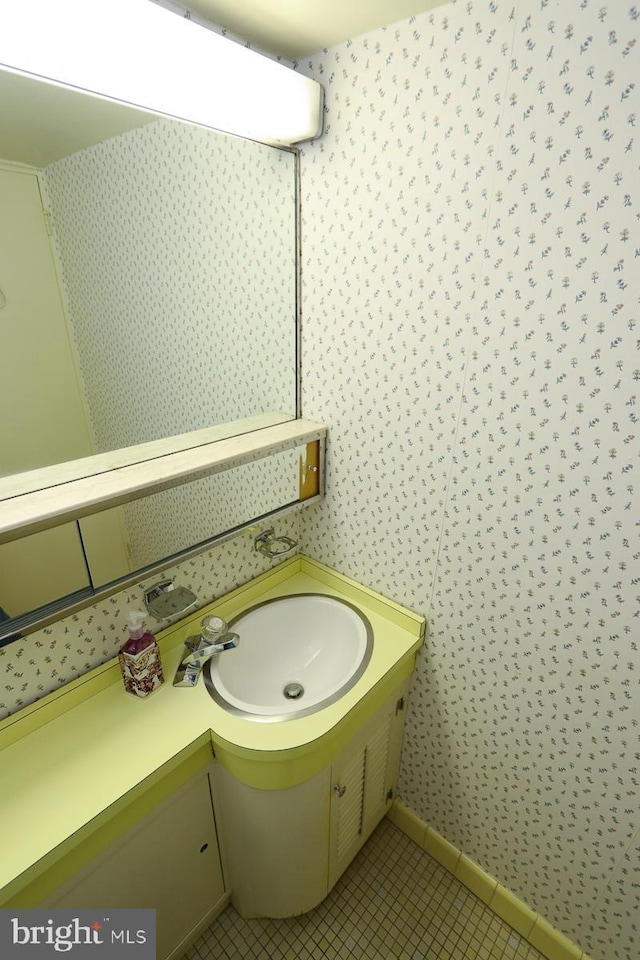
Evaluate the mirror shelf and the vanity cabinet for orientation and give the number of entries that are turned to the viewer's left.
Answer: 0

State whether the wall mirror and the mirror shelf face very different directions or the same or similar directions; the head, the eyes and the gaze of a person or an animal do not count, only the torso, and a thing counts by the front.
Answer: same or similar directions

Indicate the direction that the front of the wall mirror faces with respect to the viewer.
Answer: facing the viewer and to the right of the viewer

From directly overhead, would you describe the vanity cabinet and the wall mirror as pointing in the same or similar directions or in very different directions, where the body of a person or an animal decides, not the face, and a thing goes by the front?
same or similar directions

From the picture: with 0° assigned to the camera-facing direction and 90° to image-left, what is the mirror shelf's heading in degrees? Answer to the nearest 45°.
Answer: approximately 315°

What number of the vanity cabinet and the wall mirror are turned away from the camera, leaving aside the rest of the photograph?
0
